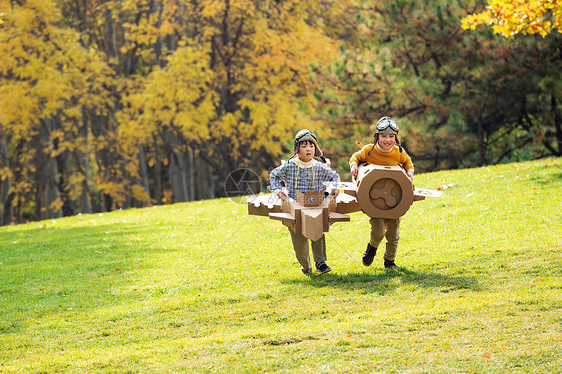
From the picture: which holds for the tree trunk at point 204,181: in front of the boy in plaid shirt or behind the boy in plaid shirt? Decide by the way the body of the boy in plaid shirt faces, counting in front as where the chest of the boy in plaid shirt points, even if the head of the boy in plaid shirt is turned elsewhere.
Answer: behind

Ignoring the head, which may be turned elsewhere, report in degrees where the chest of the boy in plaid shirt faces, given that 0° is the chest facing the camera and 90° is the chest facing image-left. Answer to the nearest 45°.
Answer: approximately 0°

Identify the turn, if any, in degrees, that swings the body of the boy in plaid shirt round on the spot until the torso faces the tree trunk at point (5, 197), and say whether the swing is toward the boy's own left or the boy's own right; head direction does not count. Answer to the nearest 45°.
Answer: approximately 135° to the boy's own right

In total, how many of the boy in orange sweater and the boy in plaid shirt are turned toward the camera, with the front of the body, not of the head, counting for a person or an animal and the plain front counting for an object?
2

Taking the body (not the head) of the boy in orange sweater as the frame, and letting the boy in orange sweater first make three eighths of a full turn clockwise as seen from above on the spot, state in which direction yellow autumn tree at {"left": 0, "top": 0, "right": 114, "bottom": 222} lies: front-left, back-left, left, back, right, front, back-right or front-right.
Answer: front

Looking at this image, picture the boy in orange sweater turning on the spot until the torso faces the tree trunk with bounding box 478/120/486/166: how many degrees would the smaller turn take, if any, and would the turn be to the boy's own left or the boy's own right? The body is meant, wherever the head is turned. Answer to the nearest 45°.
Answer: approximately 180°

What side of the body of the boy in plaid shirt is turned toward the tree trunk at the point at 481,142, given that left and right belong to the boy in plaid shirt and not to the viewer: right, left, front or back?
back

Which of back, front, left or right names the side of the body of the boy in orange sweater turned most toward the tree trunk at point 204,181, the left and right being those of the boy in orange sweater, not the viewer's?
back

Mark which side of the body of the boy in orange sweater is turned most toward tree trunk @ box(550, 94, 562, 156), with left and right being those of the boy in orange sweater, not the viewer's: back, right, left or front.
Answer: back
